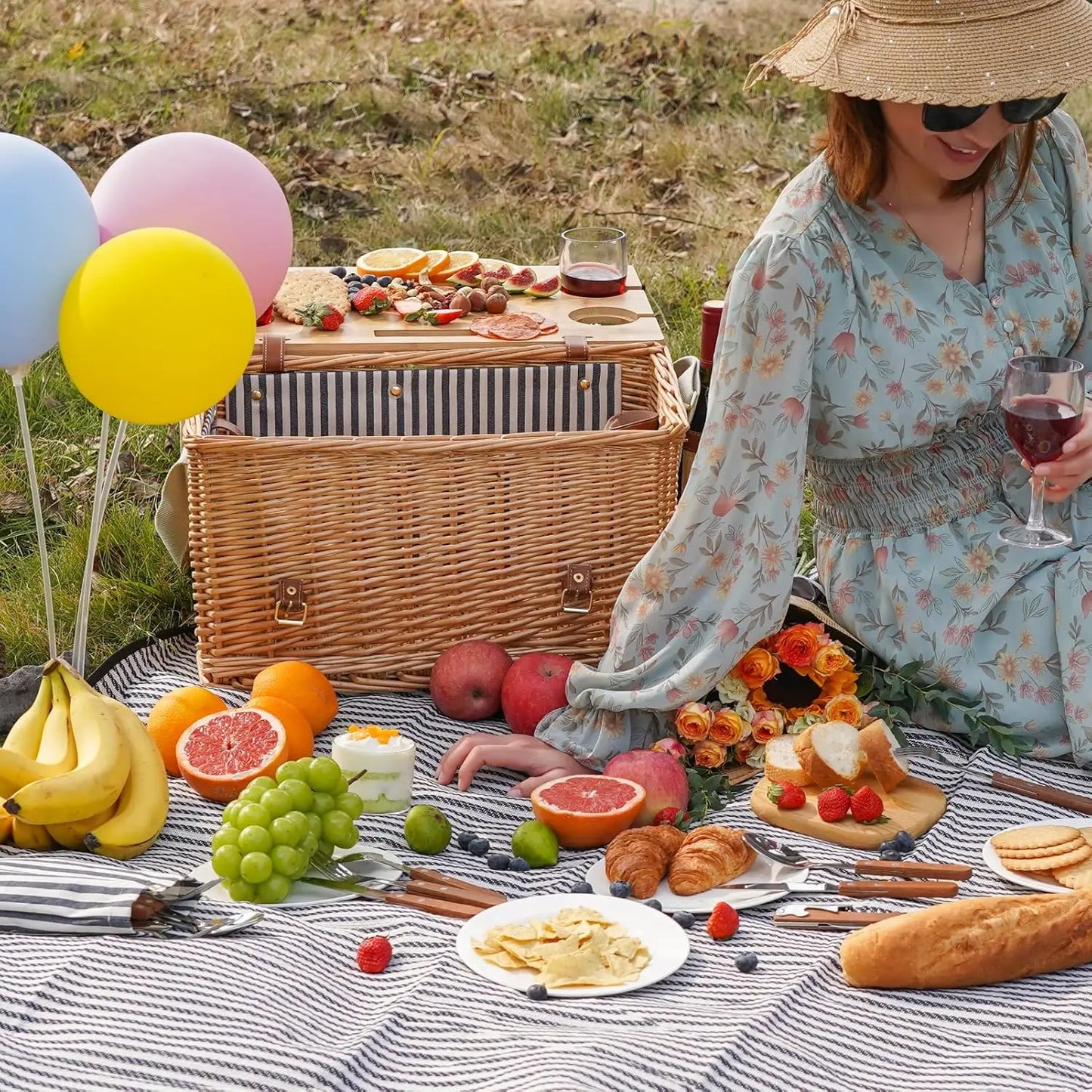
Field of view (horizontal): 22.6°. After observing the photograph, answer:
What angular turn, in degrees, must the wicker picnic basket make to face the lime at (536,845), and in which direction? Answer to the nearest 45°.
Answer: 0° — it already faces it

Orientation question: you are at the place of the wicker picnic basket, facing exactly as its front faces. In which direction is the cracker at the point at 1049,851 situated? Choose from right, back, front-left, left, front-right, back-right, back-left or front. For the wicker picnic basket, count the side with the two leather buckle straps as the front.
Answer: front-left

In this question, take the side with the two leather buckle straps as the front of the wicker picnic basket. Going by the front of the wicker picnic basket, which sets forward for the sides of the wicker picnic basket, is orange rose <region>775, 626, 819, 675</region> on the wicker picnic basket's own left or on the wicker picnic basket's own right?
on the wicker picnic basket's own left

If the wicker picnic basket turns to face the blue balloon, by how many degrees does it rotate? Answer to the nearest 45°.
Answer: approximately 45° to its right

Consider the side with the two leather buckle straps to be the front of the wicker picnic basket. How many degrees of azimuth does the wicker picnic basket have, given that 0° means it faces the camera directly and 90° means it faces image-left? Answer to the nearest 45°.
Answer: approximately 0°

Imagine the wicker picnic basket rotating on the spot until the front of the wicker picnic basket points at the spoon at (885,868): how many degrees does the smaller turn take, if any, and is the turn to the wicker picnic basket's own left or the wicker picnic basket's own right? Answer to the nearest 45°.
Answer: approximately 45° to the wicker picnic basket's own left

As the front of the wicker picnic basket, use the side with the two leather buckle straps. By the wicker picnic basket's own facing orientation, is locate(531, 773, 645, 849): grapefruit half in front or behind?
in front
